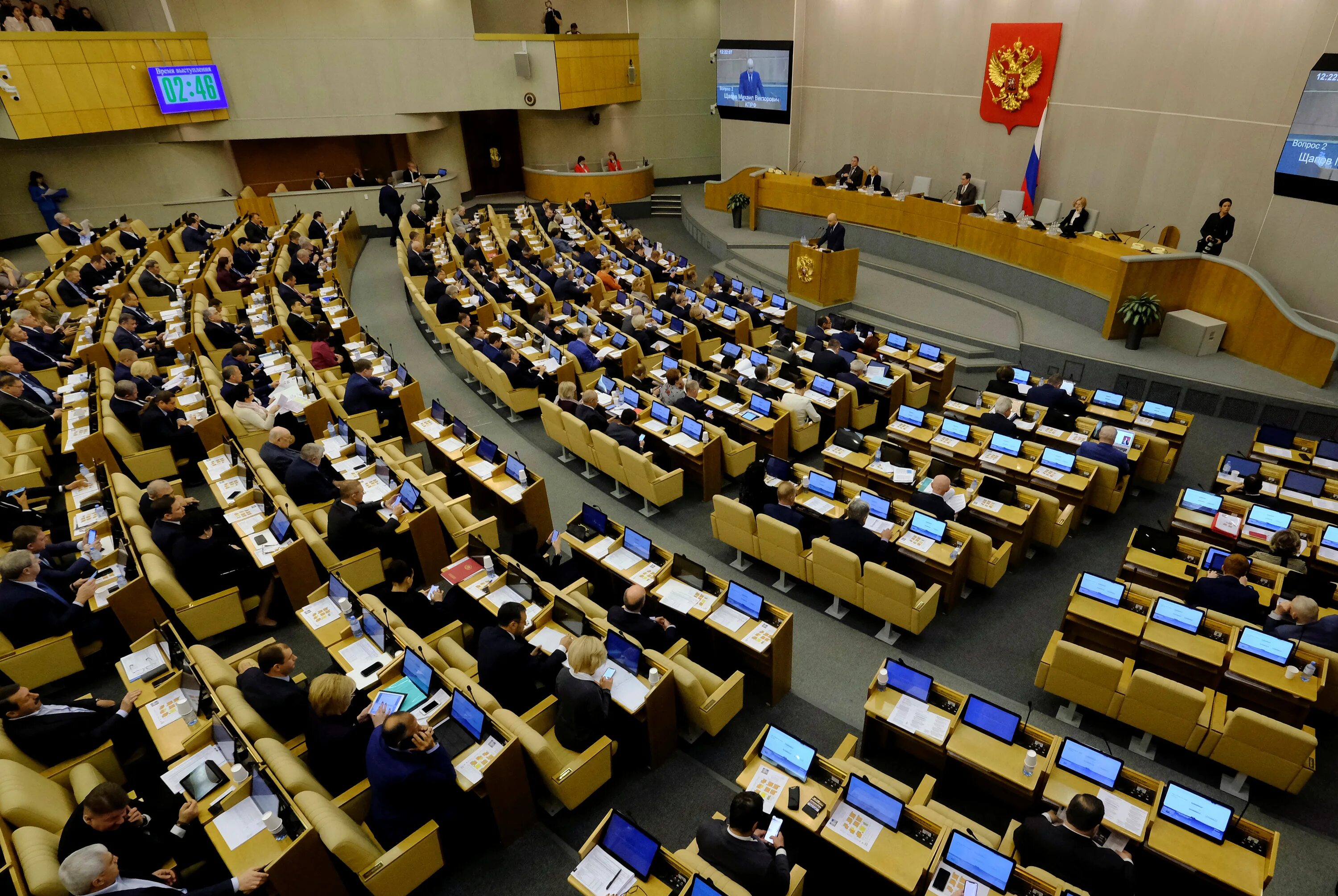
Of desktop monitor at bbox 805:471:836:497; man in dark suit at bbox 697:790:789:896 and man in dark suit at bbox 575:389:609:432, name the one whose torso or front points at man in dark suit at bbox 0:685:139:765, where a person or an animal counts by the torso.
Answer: the desktop monitor

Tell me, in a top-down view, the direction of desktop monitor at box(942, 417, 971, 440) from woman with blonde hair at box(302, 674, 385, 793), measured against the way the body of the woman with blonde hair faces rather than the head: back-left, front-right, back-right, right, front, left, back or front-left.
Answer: front-right

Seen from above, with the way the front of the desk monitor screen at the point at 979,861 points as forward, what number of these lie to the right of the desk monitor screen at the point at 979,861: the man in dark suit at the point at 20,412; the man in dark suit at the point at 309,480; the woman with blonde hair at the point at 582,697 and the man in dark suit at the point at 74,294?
4

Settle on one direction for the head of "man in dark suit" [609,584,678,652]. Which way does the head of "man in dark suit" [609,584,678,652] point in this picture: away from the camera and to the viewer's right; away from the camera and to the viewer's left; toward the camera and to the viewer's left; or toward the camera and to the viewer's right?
away from the camera and to the viewer's right

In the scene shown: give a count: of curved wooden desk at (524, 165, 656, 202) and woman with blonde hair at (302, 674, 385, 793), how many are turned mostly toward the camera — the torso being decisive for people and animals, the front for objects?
1

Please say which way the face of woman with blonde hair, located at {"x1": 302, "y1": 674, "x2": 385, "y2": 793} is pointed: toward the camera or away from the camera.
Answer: away from the camera

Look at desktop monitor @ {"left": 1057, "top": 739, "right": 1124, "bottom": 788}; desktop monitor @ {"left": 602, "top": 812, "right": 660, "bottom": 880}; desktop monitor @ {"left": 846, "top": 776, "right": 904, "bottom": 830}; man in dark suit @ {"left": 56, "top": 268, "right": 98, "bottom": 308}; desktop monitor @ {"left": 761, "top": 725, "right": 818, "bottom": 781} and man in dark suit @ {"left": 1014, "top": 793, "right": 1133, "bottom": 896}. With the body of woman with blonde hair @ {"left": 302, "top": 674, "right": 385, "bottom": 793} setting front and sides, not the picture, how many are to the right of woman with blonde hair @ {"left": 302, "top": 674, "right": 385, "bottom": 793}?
5

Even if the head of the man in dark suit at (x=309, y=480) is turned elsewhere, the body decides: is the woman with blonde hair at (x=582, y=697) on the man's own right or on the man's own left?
on the man's own right

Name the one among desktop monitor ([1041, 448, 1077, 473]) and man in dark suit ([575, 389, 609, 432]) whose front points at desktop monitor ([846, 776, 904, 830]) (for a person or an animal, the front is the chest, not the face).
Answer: desktop monitor ([1041, 448, 1077, 473])

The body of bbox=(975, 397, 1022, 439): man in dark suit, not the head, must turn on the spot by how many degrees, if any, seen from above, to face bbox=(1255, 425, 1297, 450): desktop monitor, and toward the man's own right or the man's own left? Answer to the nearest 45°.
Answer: approximately 45° to the man's own right

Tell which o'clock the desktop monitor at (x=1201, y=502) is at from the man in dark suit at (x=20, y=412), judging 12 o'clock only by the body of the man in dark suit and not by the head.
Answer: The desktop monitor is roughly at 2 o'clock from the man in dark suit.

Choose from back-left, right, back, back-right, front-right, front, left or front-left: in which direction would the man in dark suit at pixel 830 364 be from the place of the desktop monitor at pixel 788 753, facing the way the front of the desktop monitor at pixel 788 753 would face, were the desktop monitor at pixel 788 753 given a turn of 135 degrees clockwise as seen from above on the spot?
front

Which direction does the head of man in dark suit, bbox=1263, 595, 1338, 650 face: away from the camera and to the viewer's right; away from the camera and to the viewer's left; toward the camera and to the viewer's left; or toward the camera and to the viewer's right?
away from the camera and to the viewer's left

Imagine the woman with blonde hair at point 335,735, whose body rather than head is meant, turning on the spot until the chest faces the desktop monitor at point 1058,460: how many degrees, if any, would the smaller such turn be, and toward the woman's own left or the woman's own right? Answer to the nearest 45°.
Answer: approximately 45° to the woman's own right

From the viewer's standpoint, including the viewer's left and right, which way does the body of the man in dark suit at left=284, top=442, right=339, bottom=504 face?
facing away from the viewer and to the right of the viewer

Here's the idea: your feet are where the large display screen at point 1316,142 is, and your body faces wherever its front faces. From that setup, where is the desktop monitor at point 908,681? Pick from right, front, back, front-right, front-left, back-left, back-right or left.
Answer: front-left

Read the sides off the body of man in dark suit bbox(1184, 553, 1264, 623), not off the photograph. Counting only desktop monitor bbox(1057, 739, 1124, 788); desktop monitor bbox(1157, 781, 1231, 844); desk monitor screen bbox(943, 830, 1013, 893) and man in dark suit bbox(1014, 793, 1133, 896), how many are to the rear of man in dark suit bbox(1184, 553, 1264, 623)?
4

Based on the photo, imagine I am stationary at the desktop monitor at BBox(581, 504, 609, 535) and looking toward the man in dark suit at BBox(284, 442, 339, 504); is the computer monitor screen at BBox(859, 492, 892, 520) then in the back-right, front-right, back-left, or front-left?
back-right
